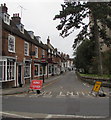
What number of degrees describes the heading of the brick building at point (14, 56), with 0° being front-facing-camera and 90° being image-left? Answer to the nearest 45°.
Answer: approximately 315°

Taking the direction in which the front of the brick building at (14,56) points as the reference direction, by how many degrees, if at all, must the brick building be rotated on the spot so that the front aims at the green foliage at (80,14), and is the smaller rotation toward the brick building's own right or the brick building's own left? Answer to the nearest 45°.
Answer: approximately 45° to the brick building's own left
